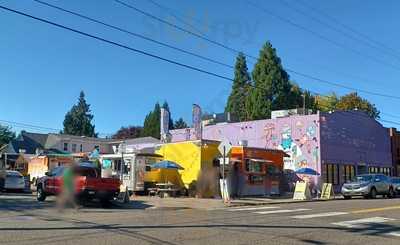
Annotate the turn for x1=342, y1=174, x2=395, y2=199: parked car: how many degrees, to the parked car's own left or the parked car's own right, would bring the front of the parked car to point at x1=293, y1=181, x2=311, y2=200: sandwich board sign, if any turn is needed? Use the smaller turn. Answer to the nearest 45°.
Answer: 0° — it already faces it

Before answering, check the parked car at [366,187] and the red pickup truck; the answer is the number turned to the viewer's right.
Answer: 0

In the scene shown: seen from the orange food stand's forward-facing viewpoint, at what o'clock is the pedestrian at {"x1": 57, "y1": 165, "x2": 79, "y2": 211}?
The pedestrian is roughly at 2 o'clock from the orange food stand.

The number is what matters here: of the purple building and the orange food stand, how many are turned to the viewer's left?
0

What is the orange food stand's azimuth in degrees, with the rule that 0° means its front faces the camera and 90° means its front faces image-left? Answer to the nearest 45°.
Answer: approximately 315°

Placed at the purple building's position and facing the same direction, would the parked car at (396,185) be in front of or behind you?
in front

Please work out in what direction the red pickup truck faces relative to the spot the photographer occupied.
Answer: facing away from the viewer and to the left of the viewer

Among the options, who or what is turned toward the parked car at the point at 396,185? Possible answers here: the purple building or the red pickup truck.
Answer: the purple building

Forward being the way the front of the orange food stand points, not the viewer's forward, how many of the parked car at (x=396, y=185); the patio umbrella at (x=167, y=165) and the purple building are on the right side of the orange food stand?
1

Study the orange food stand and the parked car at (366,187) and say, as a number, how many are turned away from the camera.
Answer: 0

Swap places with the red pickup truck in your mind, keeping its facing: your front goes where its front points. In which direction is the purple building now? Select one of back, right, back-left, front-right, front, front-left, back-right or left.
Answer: right

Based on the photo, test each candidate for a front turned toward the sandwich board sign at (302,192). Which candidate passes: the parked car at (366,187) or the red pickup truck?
the parked car

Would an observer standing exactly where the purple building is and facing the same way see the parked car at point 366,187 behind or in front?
in front

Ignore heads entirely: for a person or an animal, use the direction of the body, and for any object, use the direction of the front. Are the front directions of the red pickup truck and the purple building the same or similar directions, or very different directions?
very different directions

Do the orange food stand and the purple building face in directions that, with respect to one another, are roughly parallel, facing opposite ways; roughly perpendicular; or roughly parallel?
roughly parallel

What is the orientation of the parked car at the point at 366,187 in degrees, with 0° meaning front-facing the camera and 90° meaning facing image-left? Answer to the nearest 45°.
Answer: approximately 45°

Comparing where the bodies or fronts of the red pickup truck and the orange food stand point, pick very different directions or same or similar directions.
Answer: very different directions

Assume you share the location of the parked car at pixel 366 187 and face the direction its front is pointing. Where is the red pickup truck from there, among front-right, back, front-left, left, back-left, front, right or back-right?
front

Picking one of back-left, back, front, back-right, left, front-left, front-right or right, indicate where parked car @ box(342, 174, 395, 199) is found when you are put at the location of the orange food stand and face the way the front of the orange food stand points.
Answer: front-left

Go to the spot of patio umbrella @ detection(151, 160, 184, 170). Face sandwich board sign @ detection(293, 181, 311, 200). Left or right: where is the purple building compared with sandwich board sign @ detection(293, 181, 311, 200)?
left

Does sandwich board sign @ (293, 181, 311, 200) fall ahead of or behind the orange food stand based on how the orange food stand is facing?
ahead
